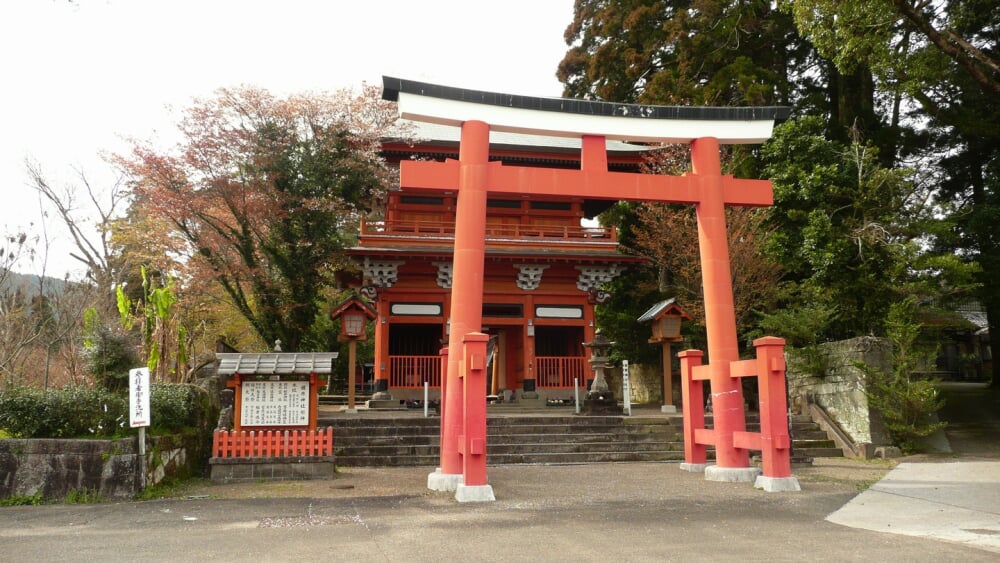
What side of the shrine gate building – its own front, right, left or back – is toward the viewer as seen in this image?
front

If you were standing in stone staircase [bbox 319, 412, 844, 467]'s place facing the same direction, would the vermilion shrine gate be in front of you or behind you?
in front

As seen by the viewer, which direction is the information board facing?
toward the camera

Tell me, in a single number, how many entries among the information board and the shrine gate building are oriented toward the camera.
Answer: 2

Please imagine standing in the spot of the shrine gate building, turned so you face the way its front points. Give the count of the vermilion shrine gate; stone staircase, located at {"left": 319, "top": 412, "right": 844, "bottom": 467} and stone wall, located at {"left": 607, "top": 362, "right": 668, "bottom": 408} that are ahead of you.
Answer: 2

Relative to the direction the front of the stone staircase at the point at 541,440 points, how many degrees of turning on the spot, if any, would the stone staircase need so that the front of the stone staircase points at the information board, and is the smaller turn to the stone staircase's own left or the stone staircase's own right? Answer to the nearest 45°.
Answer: approximately 45° to the stone staircase's own right

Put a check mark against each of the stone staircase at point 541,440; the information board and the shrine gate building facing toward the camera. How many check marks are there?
3

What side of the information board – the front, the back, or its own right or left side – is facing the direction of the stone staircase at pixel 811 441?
left

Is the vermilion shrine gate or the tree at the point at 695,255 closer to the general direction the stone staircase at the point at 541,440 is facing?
the vermilion shrine gate

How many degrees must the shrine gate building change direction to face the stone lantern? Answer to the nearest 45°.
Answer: approximately 45° to its left
